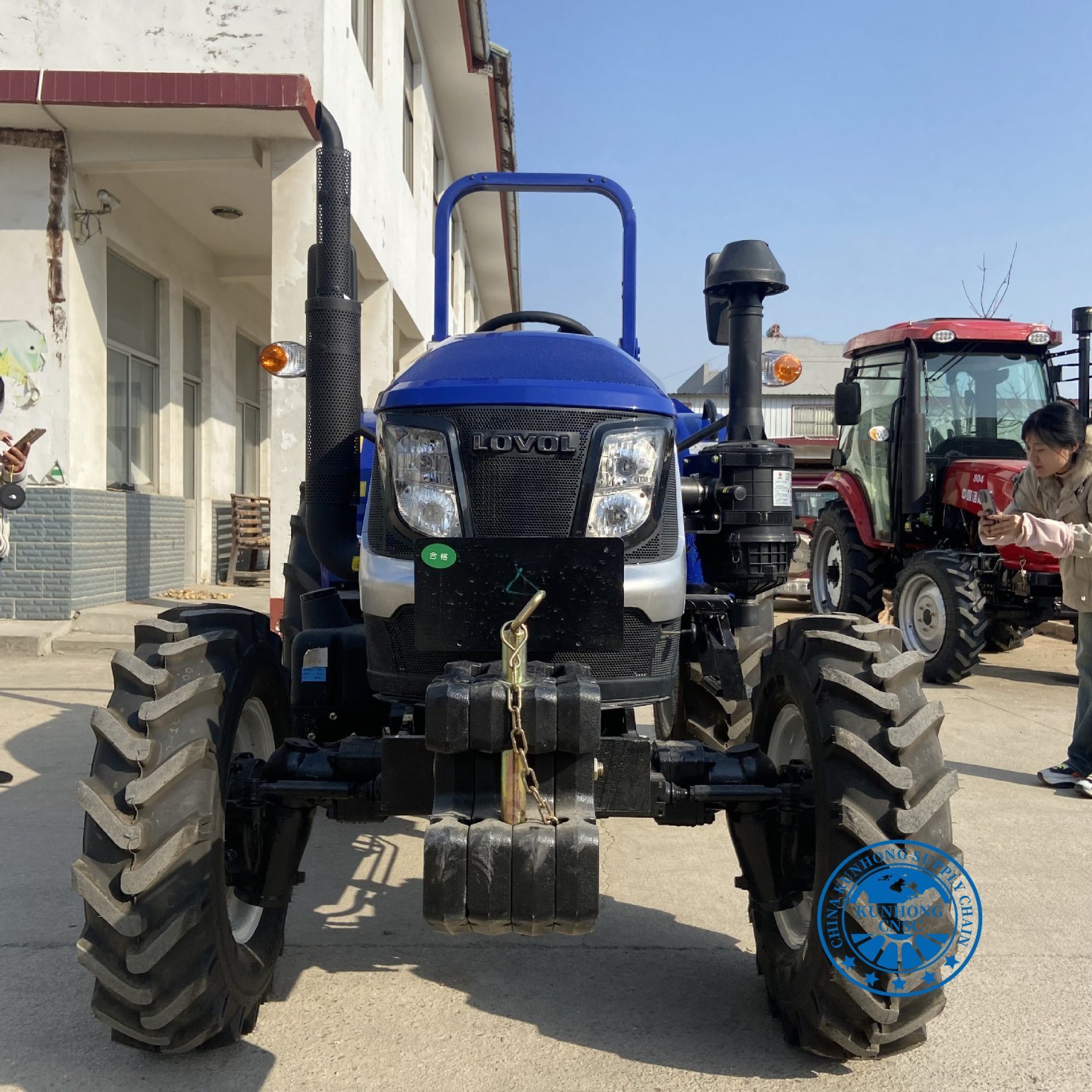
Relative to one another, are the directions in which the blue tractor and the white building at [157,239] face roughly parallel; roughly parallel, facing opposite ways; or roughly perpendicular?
roughly perpendicular

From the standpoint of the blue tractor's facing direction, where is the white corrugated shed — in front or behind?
behind

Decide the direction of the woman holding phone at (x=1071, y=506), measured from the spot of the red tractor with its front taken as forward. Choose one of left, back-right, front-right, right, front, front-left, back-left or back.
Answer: front-right

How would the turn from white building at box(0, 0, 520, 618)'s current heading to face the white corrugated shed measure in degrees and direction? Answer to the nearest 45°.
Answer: approximately 45° to its left

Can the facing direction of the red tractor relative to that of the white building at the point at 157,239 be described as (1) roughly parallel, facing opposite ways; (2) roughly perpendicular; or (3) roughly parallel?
roughly perpendicular

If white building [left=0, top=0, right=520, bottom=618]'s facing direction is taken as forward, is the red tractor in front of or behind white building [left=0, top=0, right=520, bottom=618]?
in front

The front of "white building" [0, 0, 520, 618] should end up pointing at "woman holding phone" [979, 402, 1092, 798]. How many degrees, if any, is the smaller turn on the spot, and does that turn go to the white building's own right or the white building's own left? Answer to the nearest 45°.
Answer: approximately 45° to the white building's own right

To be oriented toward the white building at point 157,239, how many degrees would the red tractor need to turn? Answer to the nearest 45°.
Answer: approximately 135° to its right

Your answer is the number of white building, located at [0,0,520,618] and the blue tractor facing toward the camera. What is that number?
1

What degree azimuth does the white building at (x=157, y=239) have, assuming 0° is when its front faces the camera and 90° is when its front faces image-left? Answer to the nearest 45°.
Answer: approximately 270°
